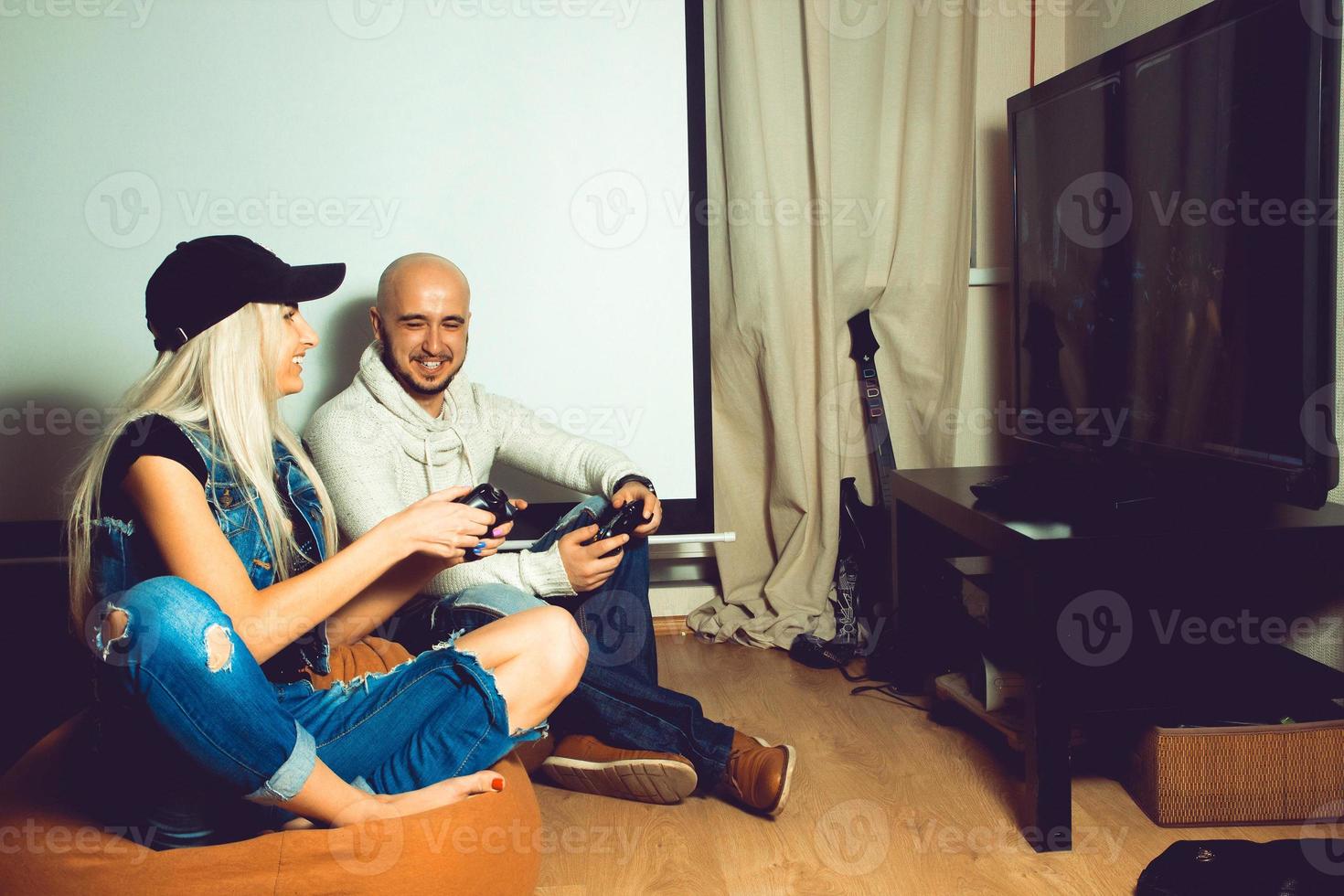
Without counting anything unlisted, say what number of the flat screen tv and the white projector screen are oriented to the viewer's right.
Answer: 0

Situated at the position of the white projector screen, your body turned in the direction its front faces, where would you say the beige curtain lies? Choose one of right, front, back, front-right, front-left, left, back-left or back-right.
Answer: left

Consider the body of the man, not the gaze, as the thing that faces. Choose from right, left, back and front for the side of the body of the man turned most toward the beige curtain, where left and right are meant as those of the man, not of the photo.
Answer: left

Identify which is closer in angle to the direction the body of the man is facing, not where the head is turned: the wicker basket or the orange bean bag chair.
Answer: the wicker basket

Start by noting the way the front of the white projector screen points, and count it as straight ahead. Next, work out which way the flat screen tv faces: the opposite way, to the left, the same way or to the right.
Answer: to the right

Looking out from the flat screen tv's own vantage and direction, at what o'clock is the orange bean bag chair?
The orange bean bag chair is roughly at 12 o'clock from the flat screen tv.

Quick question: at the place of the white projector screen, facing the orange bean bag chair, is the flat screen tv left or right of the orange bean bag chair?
left

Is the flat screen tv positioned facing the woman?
yes

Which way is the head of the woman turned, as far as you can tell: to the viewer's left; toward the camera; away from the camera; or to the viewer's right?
to the viewer's right

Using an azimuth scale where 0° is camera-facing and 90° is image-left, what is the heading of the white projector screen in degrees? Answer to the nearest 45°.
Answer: approximately 0°

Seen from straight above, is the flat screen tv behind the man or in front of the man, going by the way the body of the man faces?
in front
